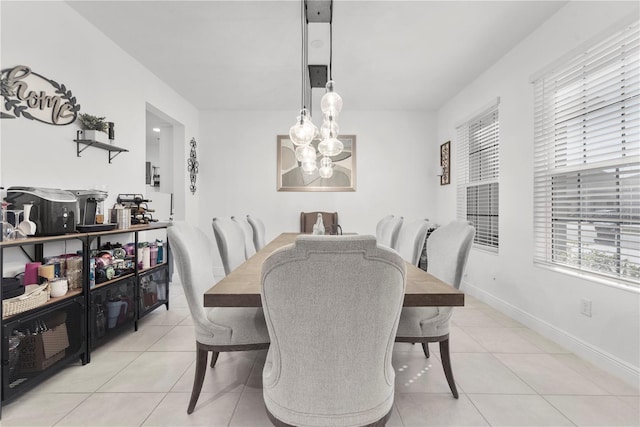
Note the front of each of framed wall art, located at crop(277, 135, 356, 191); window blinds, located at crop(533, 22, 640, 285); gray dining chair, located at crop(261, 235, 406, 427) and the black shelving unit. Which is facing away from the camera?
the gray dining chair

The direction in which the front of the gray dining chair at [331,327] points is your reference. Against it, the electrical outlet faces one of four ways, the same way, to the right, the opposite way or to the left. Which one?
to the left

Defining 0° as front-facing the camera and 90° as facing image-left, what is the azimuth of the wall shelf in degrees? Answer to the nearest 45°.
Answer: approximately 315°

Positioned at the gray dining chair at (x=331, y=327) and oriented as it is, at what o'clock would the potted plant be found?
The potted plant is roughly at 10 o'clock from the gray dining chair.

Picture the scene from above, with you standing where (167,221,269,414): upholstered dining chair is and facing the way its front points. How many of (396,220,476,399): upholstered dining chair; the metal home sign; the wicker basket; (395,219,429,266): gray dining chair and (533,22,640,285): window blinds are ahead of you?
3

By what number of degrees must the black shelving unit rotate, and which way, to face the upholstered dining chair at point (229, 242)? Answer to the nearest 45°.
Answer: approximately 45° to its left

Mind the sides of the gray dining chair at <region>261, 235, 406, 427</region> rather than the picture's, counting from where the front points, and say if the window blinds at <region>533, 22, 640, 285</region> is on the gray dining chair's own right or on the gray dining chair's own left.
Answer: on the gray dining chair's own right

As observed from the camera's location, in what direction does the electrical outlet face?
facing the viewer and to the left of the viewer

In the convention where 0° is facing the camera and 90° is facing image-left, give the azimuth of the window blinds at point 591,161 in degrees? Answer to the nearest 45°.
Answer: approximately 45°

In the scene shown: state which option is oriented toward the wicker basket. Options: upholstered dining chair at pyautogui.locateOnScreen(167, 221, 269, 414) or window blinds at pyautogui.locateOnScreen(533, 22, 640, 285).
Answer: the window blinds

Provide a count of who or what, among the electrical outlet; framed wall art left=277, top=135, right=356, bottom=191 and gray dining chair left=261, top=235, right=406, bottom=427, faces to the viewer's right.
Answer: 0

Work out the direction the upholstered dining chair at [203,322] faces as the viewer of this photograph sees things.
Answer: facing to the right of the viewer

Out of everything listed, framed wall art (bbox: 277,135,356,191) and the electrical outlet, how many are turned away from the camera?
0

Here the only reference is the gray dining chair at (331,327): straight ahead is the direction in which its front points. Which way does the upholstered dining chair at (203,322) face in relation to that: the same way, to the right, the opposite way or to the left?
to the right

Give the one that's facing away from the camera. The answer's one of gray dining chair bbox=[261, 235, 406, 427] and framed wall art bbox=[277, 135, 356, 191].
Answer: the gray dining chair

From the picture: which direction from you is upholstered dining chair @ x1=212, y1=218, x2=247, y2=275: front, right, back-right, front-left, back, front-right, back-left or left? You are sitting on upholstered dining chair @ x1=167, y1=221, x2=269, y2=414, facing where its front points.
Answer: left

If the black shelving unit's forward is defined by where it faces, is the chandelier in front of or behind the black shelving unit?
in front

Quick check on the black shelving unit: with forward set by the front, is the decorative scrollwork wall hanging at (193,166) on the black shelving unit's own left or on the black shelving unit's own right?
on the black shelving unit's own left

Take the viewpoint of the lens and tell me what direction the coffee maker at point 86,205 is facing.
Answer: facing the viewer and to the right of the viewer
